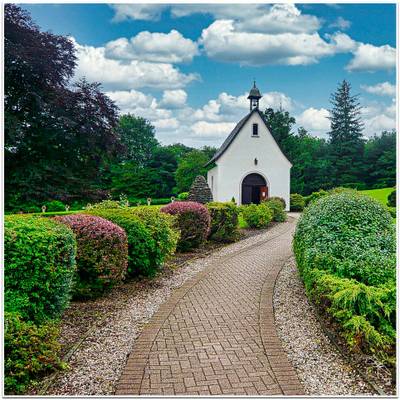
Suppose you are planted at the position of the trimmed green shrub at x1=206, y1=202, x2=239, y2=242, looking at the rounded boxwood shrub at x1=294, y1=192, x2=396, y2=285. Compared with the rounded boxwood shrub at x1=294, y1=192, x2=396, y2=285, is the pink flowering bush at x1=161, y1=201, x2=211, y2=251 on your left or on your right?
right

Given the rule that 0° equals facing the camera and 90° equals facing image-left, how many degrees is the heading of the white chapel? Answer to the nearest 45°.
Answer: approximately 0°

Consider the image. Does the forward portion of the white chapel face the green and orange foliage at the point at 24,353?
yes

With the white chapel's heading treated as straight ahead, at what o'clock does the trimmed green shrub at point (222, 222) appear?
The trimmed green shrub is roughly at 12 o'clock from the white chapel.

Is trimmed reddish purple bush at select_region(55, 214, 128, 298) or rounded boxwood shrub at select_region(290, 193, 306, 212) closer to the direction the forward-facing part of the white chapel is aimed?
the trimmed reddish purple bush

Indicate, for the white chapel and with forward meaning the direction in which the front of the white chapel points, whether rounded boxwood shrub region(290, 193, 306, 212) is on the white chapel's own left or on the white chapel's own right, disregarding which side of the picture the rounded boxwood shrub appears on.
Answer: on the white chapel's own left

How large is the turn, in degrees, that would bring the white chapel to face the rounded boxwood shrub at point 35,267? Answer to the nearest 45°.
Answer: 0° — it already faces it

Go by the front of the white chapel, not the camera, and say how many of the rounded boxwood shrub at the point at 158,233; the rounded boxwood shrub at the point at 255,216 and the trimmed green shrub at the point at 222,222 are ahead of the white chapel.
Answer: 3
